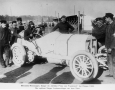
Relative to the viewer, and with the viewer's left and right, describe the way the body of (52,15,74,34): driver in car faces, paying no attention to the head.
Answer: facing the viewer

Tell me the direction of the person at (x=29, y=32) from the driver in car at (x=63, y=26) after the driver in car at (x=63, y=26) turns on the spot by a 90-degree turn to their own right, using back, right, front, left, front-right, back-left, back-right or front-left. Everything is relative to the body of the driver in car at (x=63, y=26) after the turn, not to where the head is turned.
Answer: front
